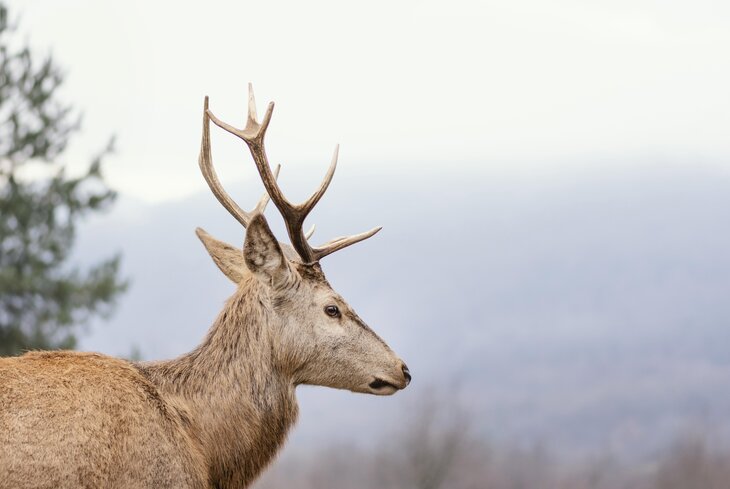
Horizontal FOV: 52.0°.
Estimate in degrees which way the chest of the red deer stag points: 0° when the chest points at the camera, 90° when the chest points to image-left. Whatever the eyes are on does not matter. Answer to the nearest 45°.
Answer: approximately 270°
